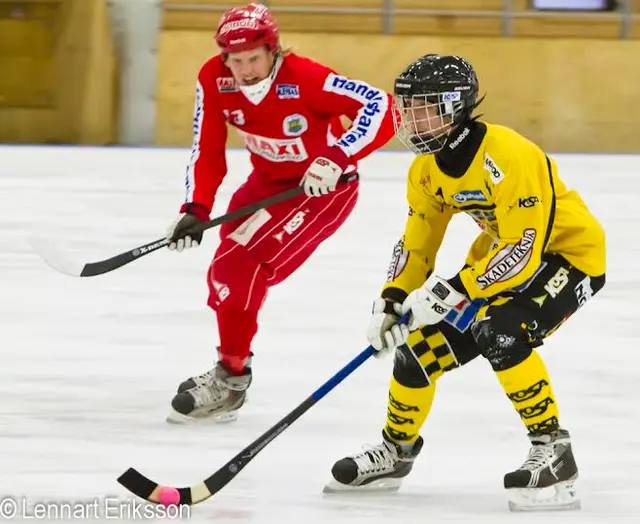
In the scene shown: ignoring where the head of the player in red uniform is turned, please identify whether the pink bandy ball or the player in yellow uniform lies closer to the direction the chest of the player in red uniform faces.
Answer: the pink bandy ball

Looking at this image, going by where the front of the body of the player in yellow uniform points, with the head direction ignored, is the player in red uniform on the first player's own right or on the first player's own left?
on the first player's own right

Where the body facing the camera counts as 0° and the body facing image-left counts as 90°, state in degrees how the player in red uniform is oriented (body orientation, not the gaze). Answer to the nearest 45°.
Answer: approximately 45°

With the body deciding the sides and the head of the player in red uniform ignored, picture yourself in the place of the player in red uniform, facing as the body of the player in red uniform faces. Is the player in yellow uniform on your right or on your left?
on your left

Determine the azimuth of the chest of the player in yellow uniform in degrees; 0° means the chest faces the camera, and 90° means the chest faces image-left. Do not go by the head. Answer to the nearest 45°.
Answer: approximately 45°

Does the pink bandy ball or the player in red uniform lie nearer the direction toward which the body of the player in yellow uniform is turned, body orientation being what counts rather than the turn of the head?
the pink bandy ball
